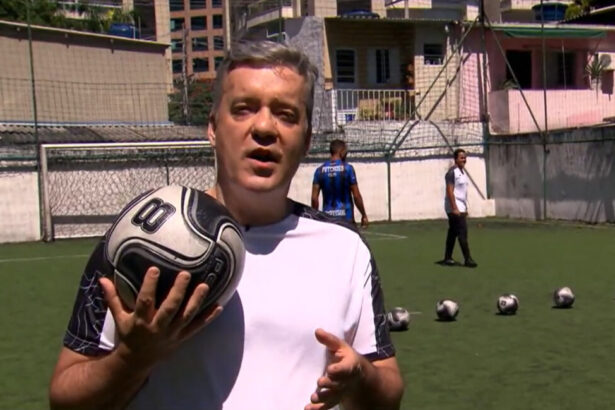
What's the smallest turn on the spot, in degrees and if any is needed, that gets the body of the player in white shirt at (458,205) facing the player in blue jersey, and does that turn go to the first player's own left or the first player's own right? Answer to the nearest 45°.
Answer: approximately 90° to the first player's own right

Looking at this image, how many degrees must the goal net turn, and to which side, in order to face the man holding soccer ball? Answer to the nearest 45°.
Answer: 0° — it already faces them

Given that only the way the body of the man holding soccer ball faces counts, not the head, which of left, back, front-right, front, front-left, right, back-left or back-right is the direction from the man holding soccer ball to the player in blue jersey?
back

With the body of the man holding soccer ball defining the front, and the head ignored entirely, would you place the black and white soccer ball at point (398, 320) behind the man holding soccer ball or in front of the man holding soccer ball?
behind

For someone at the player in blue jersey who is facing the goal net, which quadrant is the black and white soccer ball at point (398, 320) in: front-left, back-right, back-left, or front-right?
back-left

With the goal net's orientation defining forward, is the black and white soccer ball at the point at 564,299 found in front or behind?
in front

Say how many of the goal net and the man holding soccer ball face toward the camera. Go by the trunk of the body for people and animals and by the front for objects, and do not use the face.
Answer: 2
